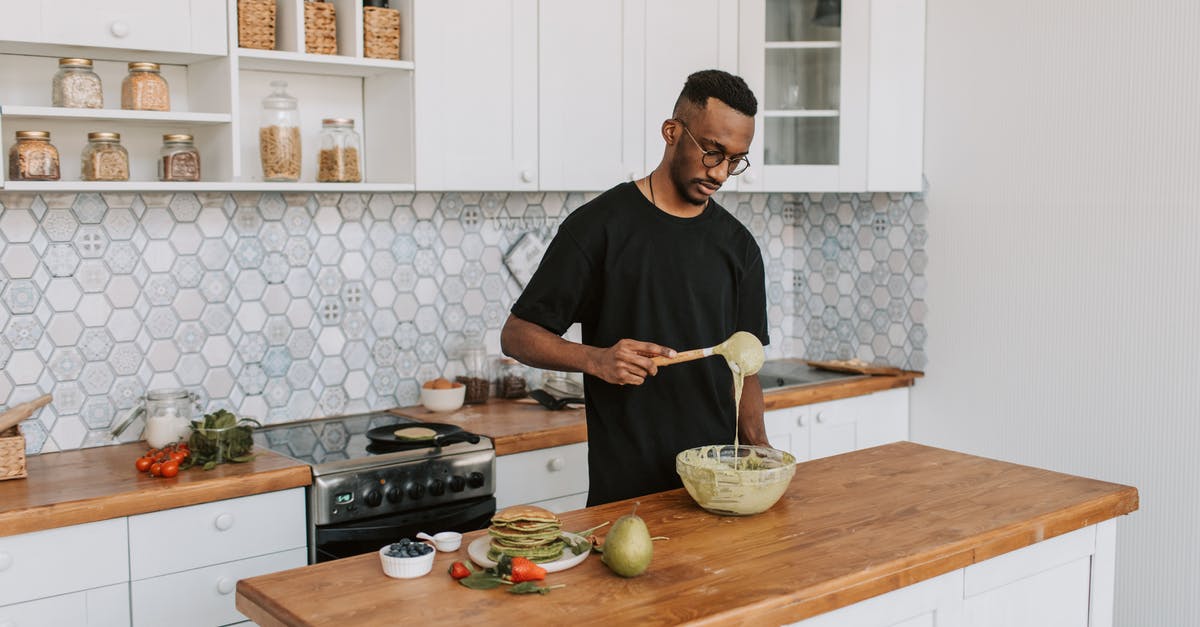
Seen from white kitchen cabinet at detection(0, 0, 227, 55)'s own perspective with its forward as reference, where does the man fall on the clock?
The man is roughly at 10 o'clock from the white kitchen cabinet.

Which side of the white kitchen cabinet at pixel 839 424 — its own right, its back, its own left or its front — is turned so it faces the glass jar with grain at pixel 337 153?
right

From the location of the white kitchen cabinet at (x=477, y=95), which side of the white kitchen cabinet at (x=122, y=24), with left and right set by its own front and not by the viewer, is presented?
left

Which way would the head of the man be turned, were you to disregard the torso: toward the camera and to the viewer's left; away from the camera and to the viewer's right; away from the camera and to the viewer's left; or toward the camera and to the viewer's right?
toward the camera and to the viewer's right

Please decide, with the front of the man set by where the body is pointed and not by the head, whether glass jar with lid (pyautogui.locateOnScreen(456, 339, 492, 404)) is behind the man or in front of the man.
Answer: behind

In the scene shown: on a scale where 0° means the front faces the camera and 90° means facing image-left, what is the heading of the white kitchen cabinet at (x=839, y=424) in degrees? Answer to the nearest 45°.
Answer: approximately 315°

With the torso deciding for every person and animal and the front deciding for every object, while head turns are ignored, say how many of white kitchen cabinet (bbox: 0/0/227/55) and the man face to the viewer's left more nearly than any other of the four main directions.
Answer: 0

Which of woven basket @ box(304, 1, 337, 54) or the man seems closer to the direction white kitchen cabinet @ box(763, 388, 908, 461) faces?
the man

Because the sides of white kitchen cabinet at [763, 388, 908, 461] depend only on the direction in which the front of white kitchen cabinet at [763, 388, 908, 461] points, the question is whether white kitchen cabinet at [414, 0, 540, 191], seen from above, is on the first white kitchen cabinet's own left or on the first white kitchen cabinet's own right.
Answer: on the first white kitchen cabinet's own right

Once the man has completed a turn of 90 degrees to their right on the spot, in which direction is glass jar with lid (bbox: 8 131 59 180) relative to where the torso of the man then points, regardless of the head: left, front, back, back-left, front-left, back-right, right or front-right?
front-right

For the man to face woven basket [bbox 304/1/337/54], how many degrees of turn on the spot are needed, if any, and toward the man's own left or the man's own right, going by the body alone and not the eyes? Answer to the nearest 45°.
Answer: approximately 180°

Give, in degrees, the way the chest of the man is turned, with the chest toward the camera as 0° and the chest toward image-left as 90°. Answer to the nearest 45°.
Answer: approximately 315°

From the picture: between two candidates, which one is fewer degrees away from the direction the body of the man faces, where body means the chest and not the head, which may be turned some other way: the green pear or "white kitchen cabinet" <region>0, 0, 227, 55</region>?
the green pear

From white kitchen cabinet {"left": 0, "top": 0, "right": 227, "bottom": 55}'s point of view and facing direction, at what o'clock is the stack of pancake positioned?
The stack of pancake is roughly at 11 o'clock from the white kitchen cabinet.
